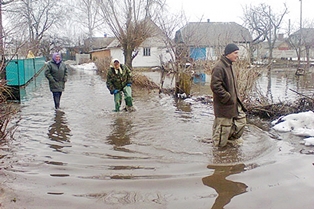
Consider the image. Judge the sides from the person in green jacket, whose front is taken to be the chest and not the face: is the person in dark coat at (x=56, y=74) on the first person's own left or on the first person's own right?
on the first person's own right

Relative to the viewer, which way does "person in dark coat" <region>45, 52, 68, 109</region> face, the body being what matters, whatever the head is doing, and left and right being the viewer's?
facing the viewer

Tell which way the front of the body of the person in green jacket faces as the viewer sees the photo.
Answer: toward the camera

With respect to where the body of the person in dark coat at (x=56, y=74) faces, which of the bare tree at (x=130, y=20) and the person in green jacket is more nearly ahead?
the person in green jacket

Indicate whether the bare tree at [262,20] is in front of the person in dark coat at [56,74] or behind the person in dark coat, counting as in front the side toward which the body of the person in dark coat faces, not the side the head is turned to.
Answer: behind

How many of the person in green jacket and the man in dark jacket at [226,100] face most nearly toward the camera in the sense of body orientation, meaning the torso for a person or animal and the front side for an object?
1

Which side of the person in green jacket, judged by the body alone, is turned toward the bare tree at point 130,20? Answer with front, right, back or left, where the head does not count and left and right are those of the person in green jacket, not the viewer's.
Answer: back

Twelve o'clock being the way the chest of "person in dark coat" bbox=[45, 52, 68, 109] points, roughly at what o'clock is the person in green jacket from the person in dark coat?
The person in green jacket is roughly at 10 o'clock from the person in dark coat.
